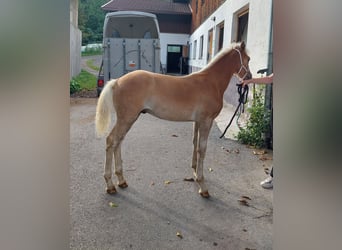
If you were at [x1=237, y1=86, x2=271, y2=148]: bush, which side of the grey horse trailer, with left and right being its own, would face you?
back

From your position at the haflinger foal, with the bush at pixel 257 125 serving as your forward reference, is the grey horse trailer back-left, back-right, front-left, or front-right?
front-left

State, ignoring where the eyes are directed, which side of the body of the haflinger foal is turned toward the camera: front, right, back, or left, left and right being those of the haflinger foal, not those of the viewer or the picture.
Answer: right

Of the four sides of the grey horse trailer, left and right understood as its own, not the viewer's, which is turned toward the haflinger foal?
back

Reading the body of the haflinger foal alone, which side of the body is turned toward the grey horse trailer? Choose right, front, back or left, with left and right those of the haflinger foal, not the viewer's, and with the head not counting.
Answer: left

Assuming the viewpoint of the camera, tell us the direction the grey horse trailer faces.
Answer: facing away from the viewer

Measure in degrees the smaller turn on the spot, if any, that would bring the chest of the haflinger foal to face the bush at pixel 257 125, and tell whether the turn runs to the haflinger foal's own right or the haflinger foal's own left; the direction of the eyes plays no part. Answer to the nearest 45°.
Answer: approximately 45° to the haflinger foal's own left

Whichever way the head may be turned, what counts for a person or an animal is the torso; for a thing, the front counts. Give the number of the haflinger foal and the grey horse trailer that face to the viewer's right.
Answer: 1

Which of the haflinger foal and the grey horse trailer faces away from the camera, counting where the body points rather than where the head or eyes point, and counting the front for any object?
the grey horse trailer

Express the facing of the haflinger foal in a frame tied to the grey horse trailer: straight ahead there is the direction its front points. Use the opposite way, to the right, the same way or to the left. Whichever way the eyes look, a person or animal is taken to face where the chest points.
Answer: to the right

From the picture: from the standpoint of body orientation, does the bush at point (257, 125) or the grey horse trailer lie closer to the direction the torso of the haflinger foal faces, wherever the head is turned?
the bush
